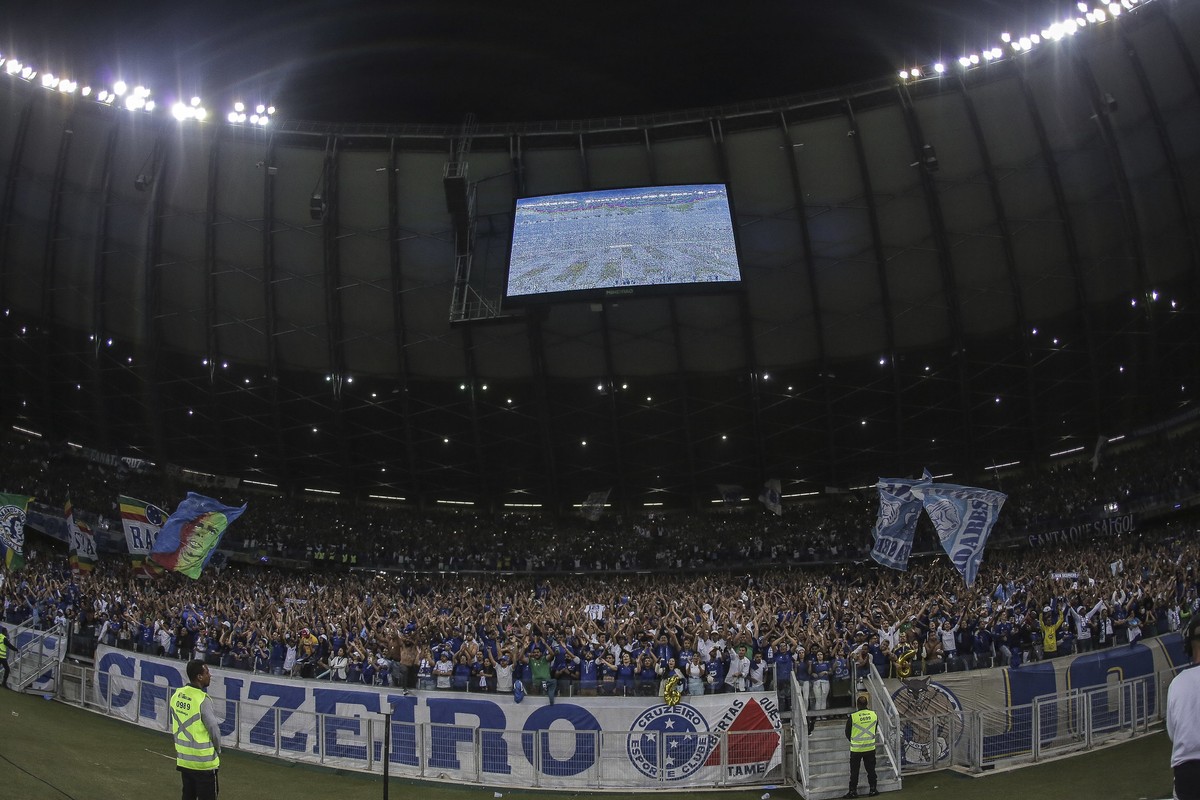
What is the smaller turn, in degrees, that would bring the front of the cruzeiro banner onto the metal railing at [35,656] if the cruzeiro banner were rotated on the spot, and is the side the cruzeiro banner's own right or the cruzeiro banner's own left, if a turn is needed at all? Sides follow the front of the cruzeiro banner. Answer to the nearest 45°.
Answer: approximately 135° to the cruzeiro banner's own right

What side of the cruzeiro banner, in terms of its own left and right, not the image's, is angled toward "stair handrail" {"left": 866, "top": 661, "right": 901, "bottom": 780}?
left

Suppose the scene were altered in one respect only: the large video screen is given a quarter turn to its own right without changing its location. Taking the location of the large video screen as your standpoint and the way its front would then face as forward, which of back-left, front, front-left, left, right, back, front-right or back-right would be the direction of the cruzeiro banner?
left

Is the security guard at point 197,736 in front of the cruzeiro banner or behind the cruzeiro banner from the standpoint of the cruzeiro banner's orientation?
in front

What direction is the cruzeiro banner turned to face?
toward the camera

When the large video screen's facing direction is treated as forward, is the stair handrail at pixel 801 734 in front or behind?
in front

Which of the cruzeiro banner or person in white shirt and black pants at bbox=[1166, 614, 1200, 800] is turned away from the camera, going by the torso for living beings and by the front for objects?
the person in white shirt and black pants

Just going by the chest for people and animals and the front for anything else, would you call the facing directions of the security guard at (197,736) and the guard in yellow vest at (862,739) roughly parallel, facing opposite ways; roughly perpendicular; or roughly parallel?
roughly parallel

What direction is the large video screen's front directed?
toward the camera
